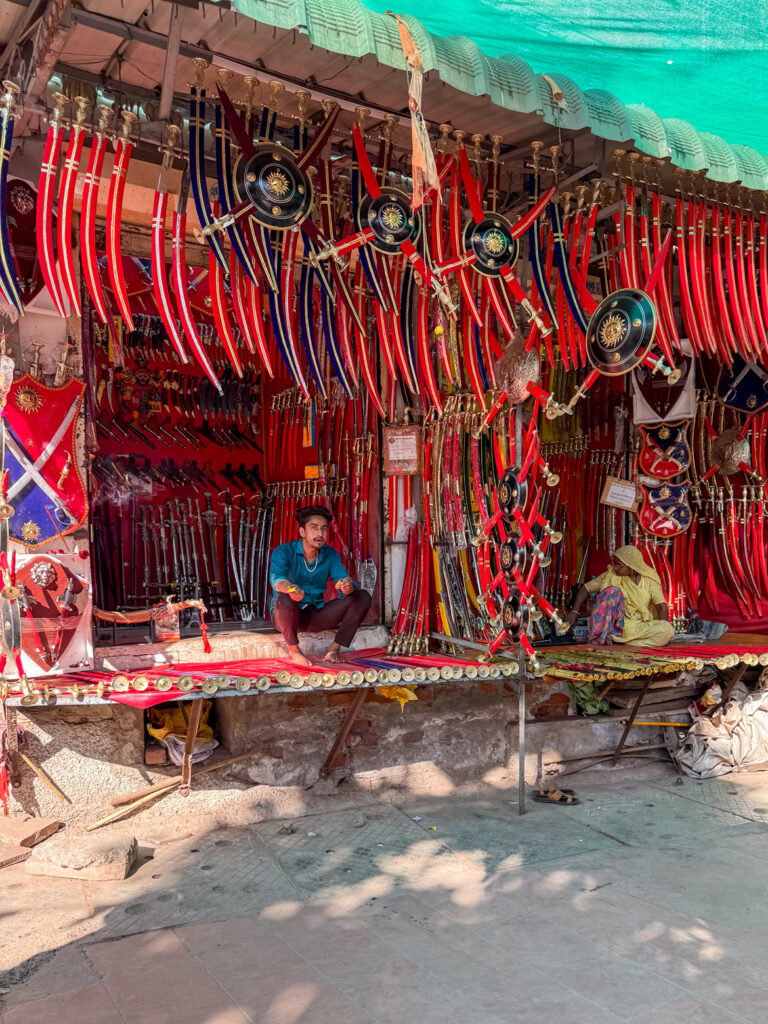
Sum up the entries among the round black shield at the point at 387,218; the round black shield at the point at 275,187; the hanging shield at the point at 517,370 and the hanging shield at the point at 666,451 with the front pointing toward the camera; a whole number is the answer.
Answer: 4

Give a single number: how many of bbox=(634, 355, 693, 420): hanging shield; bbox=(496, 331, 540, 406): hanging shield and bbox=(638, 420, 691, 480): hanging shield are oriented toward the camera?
3

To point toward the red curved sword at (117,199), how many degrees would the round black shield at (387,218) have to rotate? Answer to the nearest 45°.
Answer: approximately 45° to its right

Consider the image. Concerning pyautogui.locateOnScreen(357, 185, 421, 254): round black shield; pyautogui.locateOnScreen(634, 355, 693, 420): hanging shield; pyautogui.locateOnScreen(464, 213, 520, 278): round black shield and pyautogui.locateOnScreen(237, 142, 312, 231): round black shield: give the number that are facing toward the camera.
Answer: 4

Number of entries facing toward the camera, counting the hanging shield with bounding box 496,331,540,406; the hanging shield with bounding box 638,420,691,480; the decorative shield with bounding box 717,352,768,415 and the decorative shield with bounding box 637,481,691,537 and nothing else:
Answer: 4

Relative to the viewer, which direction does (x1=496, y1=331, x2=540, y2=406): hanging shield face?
toward the camera

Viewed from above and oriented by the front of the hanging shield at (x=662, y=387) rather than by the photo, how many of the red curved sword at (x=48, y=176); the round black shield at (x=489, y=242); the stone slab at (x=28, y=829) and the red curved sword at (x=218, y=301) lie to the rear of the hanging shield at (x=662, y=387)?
0

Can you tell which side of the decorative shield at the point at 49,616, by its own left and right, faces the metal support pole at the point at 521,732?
left

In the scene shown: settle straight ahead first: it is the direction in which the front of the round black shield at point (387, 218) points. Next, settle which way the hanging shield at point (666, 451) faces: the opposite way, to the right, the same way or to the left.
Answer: the same way

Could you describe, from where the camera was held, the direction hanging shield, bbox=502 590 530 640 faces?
facing the viewer and to the left of the viewer

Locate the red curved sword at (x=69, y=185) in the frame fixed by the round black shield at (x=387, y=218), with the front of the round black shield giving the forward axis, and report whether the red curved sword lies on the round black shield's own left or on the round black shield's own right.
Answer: on the round black shield's own right

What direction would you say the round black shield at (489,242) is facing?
toward the camera
